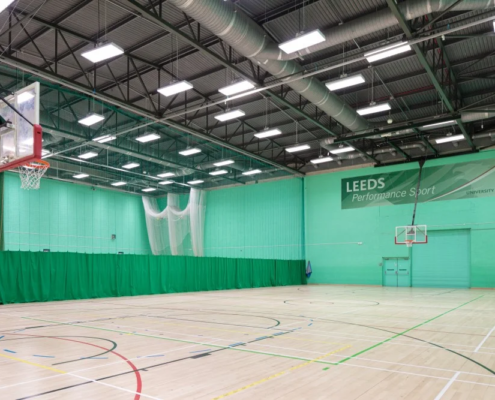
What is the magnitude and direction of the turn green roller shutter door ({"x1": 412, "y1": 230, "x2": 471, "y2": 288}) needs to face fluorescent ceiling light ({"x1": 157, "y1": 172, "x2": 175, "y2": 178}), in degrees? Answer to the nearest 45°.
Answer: approximately 90° to its right

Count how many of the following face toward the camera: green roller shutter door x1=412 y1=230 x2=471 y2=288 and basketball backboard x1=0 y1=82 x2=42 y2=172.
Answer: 1

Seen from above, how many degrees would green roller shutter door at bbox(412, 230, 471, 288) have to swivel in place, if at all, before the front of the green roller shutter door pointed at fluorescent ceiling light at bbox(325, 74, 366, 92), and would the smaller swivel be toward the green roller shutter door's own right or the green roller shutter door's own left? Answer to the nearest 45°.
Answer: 0° — it already faces it

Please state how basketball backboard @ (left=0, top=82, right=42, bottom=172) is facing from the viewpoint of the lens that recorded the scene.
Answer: facing away from the viewer and to the right of the viewer

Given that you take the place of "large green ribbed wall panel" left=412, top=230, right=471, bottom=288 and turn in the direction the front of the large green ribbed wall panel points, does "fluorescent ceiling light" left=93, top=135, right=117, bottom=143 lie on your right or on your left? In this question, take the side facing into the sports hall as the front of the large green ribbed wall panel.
on your right

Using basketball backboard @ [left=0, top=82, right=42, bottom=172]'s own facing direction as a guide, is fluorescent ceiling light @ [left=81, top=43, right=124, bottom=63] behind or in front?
in front

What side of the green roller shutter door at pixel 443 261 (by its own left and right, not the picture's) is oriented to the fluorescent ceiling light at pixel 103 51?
front

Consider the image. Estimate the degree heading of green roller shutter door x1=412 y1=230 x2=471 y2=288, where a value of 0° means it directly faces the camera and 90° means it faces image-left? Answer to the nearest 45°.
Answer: approximately 0°

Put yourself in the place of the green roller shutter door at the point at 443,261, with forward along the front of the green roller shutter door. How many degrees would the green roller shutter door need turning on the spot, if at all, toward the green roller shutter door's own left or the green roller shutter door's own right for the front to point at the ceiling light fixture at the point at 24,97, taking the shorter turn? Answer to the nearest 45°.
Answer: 0° — it already faces it

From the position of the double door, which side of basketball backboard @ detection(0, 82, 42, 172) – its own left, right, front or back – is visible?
front

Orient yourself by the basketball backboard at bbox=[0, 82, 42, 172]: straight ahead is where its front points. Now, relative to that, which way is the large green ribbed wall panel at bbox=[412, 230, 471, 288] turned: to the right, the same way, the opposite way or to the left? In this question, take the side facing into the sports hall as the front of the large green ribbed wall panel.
the opposite way

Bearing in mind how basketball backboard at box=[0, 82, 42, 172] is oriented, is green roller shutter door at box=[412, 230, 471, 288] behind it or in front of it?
in front
